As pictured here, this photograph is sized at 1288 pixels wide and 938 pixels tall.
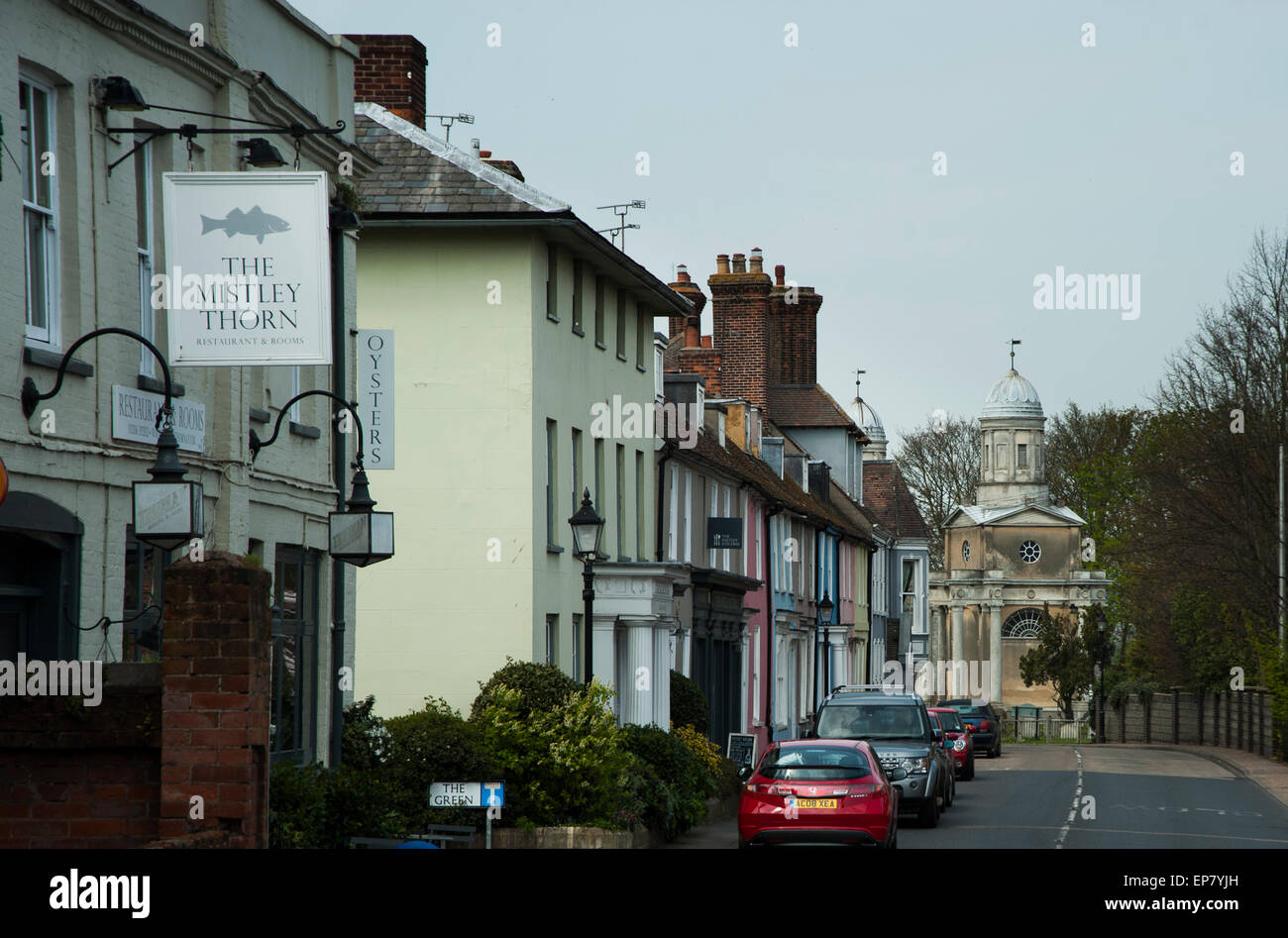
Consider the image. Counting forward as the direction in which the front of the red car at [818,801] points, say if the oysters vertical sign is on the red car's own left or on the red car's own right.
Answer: on the red car's own left

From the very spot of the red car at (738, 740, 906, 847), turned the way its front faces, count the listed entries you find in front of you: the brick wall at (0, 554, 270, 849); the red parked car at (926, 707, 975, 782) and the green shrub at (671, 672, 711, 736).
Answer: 2

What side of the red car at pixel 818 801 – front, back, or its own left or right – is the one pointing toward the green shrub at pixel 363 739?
left

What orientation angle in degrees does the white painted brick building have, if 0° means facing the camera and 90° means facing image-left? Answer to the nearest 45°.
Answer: approximately 315°

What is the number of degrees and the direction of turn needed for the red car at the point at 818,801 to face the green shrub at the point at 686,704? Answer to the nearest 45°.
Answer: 0° — it already faces it

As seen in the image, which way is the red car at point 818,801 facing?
away from the camera

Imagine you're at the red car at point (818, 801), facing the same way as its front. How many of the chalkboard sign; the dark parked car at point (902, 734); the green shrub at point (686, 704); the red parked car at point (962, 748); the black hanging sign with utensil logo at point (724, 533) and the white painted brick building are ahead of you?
5

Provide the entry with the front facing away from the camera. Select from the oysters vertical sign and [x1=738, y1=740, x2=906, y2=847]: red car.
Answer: the red car

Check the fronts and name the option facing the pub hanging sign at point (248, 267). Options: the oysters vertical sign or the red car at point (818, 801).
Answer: the oysters vertical sign

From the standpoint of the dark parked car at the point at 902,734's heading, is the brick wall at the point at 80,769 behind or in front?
in front

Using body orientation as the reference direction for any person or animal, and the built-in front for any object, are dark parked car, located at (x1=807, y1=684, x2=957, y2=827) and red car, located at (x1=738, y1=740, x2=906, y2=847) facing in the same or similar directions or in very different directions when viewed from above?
very different directions
